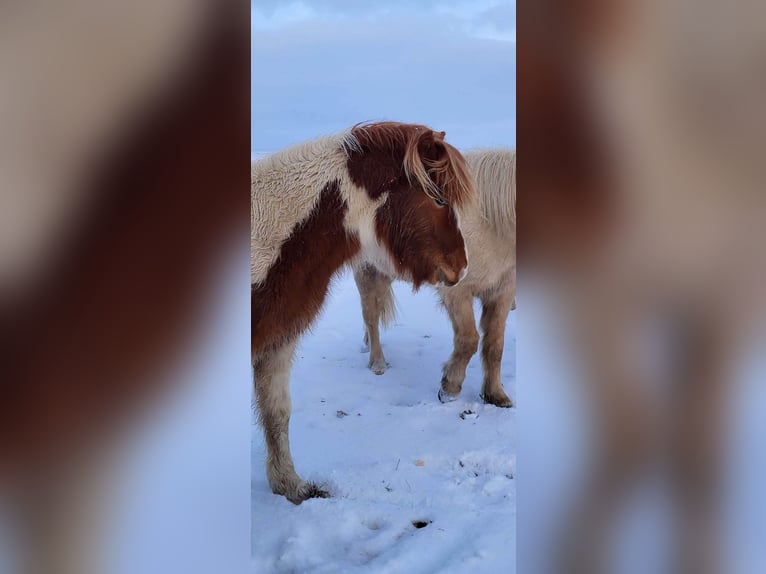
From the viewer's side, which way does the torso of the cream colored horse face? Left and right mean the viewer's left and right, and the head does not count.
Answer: facing the viewer and to the right of the viewer

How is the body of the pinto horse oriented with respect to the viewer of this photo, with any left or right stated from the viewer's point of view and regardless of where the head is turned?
facing to the right of the viewer

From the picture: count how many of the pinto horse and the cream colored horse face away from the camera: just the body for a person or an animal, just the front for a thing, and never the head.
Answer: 0
